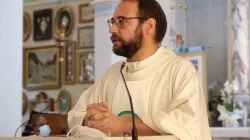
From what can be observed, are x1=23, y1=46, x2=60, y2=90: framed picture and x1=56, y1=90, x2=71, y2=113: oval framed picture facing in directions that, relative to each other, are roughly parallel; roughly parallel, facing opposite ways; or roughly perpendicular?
roughly parallel

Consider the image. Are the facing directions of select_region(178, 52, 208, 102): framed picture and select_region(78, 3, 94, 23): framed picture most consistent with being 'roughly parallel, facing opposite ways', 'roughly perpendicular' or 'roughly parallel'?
roughly parallel

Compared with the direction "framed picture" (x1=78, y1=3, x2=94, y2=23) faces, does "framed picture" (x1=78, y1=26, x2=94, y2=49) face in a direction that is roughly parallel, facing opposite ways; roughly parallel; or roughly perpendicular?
roughly parallel

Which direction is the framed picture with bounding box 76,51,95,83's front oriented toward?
toward the camera

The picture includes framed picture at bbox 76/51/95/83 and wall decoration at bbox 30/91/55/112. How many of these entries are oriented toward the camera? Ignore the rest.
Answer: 2

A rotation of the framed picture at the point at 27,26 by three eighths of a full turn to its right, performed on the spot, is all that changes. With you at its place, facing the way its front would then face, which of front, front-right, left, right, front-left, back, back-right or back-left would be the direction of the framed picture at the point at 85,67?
back

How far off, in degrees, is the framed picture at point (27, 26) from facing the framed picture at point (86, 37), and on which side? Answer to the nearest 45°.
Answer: approximately 45° to its left

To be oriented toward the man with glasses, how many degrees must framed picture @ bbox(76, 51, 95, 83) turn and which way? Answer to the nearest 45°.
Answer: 0° — it already faces them

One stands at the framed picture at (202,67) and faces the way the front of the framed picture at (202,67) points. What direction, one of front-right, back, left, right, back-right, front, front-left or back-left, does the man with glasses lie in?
front

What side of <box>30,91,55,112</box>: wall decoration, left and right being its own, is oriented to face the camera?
front

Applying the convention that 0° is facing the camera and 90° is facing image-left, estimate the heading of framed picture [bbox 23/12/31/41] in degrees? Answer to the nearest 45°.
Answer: approximately 0°

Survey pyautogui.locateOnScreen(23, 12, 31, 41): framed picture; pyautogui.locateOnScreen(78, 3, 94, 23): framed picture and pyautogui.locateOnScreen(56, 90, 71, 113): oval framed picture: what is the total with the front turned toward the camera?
3

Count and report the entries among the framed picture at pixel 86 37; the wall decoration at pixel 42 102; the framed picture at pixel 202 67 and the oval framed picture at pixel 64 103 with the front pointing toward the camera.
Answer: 4

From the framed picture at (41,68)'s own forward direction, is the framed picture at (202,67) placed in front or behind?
in front

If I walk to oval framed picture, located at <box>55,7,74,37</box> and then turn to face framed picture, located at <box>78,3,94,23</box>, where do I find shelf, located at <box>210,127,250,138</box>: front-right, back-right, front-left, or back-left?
front-right
